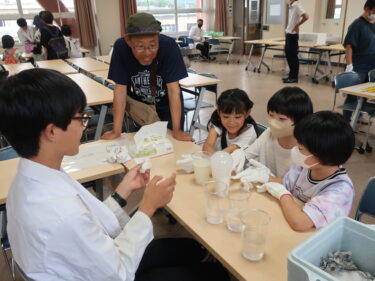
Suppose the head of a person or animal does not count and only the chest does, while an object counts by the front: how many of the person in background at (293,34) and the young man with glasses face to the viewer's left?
1

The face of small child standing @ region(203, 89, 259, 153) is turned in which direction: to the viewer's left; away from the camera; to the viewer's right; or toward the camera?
toward the camera

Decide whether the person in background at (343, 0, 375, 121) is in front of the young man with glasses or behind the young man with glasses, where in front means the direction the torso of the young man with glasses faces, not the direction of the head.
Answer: in front

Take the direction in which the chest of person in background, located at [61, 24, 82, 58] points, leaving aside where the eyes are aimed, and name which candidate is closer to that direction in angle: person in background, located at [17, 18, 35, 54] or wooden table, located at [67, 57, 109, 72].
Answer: the person in background

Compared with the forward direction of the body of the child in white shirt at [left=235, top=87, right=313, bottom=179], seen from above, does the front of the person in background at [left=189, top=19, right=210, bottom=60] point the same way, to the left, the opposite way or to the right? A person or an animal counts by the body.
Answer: to the left

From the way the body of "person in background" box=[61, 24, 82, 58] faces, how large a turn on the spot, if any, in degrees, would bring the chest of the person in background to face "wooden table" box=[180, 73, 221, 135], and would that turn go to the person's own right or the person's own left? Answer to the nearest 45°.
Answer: approximately 135° to the person's own left

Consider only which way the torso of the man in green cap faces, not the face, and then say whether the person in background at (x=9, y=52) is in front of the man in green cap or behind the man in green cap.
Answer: behind

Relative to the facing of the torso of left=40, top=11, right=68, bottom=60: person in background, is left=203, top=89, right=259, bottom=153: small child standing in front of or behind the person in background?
behind

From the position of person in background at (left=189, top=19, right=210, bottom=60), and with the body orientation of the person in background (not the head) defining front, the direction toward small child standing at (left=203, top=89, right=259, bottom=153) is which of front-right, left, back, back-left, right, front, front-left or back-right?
front-right

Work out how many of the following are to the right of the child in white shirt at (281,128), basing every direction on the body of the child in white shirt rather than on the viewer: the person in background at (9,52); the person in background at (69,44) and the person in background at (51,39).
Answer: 3

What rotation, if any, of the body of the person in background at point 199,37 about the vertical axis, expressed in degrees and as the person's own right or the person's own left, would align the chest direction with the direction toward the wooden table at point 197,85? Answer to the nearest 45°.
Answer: approximately 45° to the person's own right

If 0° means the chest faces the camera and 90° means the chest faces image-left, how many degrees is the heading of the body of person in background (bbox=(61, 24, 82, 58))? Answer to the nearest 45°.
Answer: approximately 135°

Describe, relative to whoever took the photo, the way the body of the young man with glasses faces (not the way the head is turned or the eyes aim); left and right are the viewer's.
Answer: facing to the right of the viewer

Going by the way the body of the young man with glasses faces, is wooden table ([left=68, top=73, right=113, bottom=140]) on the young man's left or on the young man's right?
on the young man's left

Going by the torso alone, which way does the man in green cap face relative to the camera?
toward the camera

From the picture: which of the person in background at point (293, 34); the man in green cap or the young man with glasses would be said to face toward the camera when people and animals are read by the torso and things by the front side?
the man in green cap

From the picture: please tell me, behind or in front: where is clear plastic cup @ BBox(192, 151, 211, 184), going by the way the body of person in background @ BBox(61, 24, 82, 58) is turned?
behind

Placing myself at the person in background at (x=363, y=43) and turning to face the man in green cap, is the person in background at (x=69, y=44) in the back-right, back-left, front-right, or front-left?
front-right

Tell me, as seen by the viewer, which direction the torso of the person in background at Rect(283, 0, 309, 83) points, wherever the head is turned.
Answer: to the viewer's left

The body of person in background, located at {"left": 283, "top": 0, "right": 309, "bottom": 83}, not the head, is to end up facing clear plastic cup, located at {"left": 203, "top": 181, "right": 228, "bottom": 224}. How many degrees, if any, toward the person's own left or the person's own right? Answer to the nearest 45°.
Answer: approximately 90° to the person's own left

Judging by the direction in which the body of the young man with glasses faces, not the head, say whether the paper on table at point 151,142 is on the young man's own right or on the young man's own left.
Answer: on the young man's own left

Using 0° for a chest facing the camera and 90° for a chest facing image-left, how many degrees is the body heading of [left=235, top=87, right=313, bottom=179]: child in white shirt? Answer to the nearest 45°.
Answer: approximately 45°
